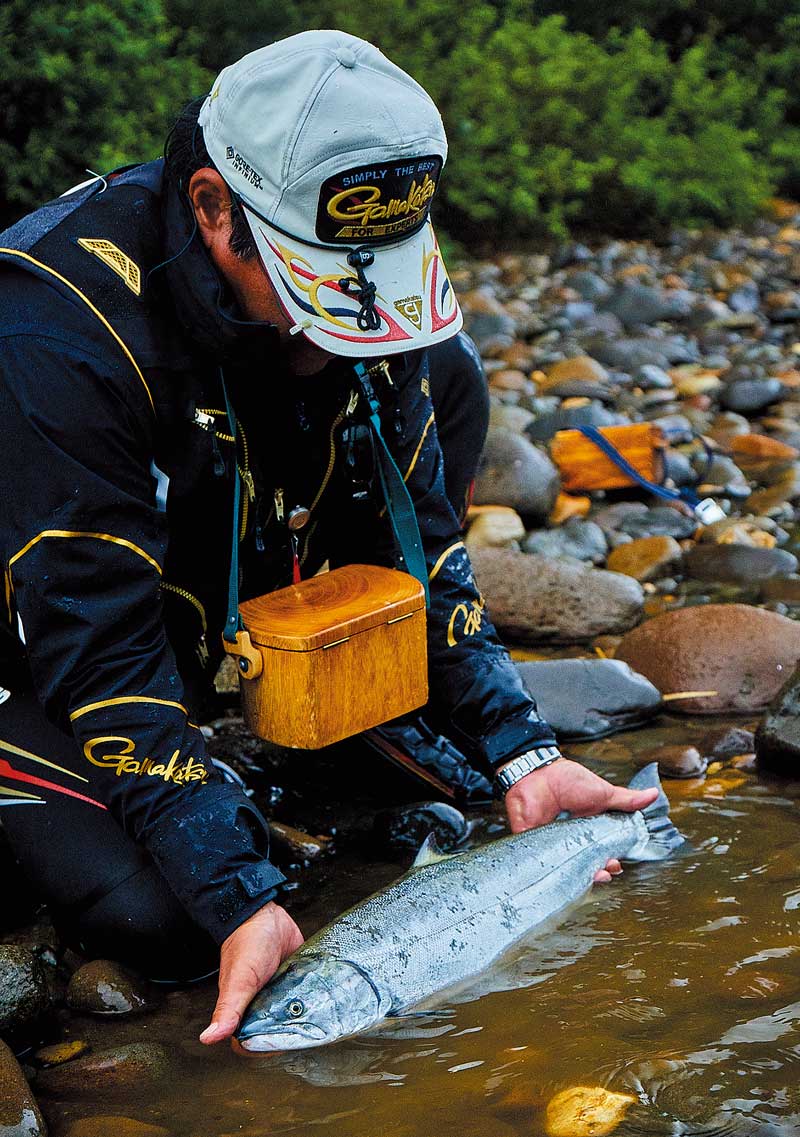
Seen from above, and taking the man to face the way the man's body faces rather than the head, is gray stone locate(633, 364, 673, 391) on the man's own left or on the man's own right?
on the man's own left

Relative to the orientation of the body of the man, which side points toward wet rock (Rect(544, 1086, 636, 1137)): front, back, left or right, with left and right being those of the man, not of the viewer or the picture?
front

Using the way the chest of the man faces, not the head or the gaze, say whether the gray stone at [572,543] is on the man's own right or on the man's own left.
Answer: on the man's own left

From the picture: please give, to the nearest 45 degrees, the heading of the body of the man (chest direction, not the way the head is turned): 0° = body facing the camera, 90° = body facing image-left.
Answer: approximately 315°
